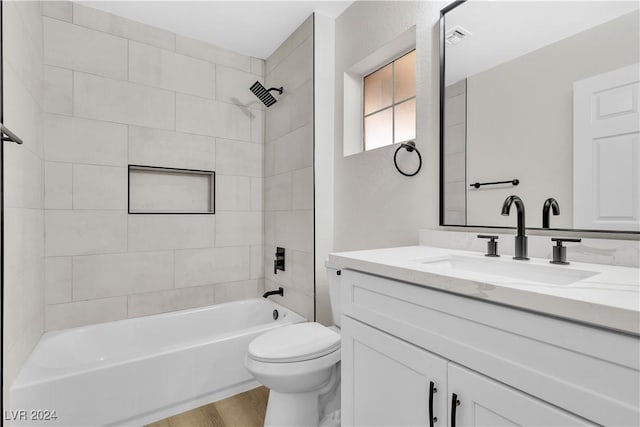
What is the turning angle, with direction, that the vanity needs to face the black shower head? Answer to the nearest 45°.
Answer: approximately 90° to its right

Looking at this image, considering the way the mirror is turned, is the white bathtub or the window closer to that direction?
the white bathtub

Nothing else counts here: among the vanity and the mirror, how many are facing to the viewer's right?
0

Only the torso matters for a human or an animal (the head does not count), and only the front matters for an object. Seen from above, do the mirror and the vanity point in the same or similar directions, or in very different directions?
same or similar directions

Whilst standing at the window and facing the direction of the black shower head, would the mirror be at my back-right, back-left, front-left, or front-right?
back-left

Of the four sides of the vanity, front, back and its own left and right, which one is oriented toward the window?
right

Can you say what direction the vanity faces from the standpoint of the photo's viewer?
facing the viewer and to the left of the viewer

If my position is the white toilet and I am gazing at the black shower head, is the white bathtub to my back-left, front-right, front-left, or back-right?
front-left

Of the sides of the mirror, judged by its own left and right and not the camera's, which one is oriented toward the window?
right
